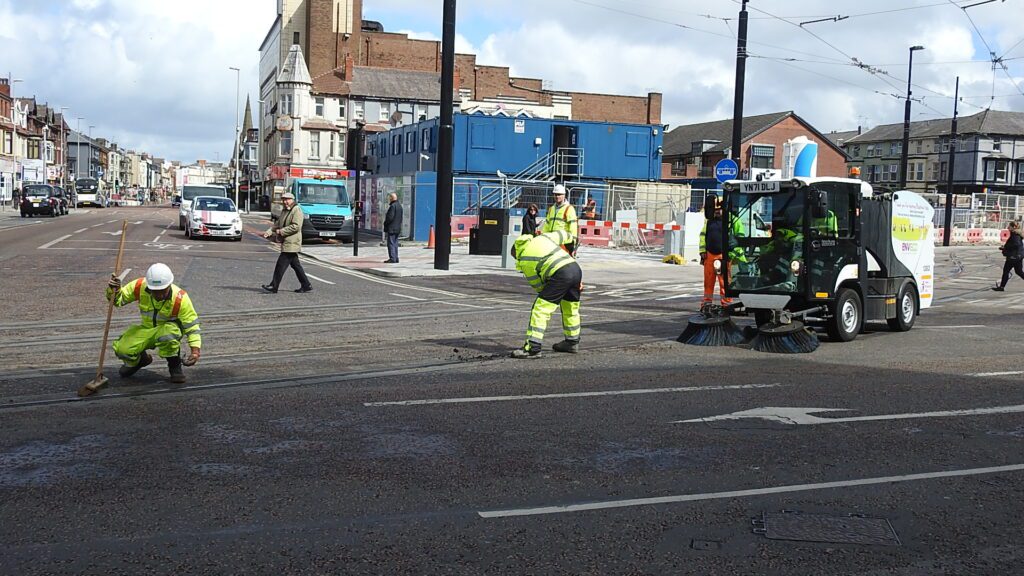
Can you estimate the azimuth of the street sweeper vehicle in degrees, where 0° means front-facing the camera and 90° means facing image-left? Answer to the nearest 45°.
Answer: approximately 45°

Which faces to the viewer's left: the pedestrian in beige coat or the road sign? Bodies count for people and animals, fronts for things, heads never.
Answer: the pedestrian in beige coat

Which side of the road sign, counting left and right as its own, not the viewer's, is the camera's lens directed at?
front

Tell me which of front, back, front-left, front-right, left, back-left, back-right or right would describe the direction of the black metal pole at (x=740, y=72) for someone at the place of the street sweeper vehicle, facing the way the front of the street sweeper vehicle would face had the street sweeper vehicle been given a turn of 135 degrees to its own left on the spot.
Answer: left

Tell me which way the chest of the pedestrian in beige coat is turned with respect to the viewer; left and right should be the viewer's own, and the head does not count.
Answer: facing to the left of the viewer

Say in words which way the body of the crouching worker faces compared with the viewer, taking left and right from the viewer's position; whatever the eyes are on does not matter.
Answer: facing the viewer

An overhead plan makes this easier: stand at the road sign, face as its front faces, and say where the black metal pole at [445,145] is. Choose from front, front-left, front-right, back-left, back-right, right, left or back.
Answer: right

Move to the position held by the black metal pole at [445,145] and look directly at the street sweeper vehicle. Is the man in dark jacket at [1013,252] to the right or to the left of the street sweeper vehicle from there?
left
